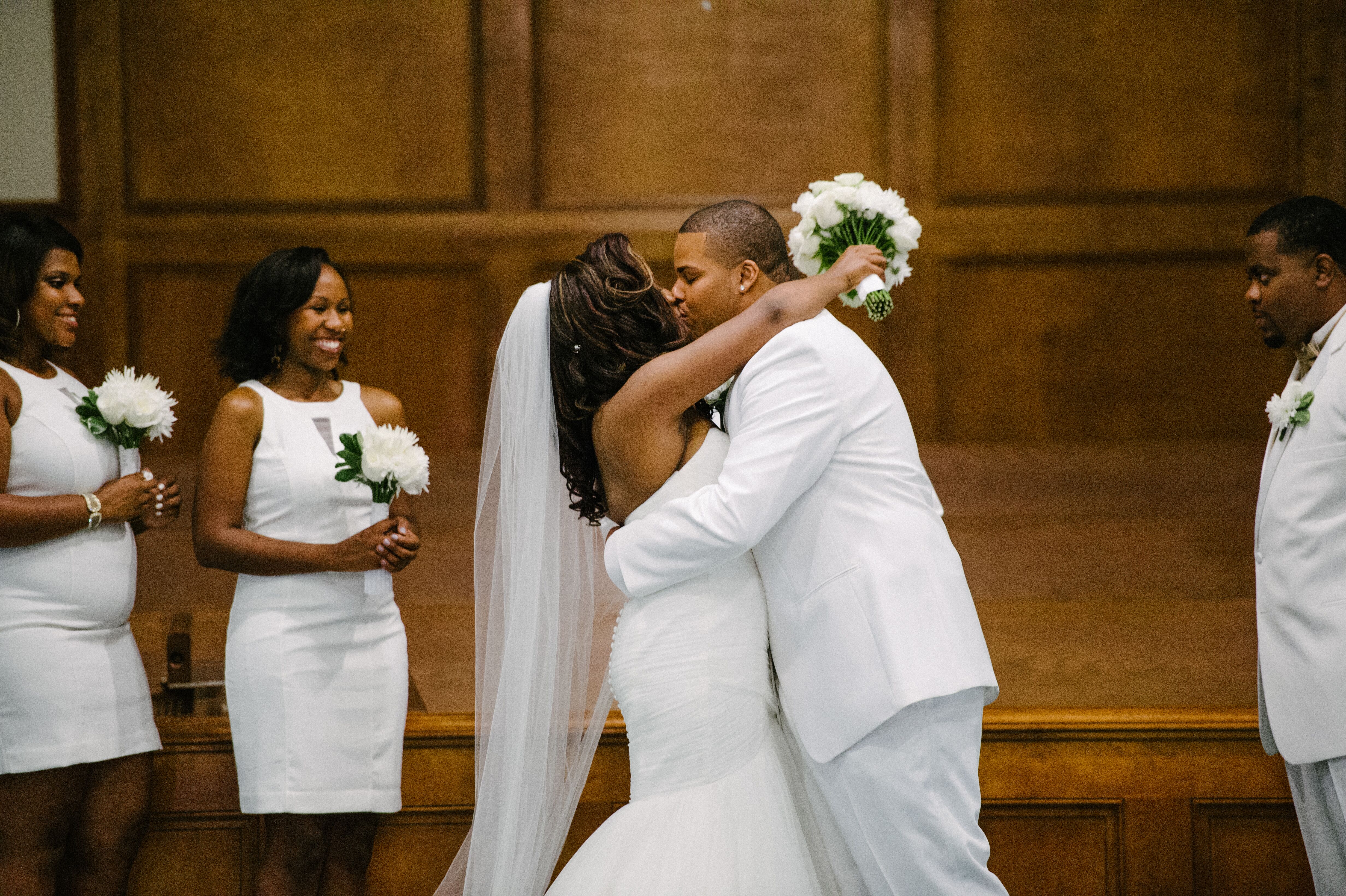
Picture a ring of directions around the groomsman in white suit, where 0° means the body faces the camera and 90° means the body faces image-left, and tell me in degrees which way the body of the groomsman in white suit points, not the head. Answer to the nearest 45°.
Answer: approximately 45°

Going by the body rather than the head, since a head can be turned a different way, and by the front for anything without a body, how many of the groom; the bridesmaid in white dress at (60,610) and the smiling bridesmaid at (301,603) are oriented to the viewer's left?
1

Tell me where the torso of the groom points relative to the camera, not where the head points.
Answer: to the viewer's left

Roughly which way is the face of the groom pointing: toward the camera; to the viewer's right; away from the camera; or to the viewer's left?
to the viewer's left

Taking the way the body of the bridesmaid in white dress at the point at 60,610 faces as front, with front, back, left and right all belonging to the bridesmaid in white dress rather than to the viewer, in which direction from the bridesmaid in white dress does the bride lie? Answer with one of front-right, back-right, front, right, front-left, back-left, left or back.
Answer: front

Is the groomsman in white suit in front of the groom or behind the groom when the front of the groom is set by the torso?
behind

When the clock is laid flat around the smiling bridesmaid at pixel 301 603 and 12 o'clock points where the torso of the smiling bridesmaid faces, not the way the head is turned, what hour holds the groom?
The groom is roughly at 12 o'clock from the smiling bridesmaid.

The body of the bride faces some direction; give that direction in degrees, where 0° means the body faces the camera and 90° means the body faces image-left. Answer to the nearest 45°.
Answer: approximately 270°

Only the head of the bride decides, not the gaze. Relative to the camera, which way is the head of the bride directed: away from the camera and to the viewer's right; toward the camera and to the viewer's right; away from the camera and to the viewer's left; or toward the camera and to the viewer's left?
away from the camera and to the viewer's right

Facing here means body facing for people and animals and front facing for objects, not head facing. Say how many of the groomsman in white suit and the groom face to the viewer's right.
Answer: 0

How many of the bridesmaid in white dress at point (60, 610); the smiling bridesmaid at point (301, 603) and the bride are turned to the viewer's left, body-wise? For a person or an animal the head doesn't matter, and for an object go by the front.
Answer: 0

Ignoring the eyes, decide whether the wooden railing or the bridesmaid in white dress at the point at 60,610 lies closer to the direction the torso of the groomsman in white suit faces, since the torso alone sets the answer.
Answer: the bridesmaid in white dress

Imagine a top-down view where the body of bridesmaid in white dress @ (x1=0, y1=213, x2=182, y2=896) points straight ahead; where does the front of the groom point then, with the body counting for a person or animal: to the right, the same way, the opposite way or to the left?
the opposite way

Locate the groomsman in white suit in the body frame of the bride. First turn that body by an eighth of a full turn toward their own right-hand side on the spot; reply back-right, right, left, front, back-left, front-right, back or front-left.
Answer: front-left

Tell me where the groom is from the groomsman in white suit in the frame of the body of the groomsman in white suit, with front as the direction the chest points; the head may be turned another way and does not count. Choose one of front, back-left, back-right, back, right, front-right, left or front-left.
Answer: front

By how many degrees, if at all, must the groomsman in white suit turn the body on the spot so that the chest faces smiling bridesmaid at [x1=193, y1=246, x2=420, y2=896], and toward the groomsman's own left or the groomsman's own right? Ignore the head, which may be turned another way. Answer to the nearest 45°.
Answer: approximately 45° to the groomsman's own right
